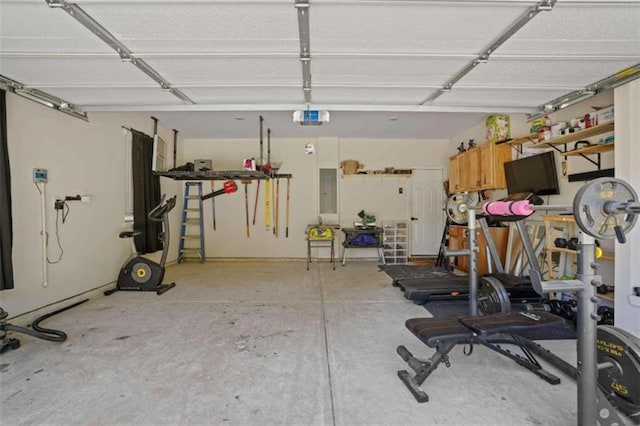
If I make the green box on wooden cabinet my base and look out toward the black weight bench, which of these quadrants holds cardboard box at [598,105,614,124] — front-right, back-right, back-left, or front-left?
front-left

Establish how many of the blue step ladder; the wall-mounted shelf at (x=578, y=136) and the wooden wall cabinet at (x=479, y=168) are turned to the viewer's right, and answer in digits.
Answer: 0

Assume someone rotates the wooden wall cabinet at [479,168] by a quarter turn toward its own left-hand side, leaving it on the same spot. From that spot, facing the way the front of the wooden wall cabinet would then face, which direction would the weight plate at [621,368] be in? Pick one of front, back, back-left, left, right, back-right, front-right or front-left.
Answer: front-right

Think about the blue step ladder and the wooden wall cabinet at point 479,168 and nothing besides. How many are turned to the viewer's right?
0

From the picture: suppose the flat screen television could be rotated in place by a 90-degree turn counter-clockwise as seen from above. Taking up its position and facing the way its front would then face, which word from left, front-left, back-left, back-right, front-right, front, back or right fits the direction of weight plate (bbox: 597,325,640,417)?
front-right

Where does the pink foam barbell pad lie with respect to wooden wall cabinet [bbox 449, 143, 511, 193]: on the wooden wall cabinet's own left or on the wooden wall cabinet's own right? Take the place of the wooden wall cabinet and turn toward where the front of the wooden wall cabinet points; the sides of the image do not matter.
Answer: on the wooden wall cabinet's own left

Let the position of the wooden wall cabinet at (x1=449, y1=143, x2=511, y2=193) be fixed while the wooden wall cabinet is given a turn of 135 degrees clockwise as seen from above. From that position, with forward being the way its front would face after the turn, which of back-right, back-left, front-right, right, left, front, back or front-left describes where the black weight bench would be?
back

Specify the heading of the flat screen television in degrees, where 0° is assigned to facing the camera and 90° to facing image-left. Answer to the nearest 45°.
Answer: approximately 45°

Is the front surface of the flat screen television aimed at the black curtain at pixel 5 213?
yes

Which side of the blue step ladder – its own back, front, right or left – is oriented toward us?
front

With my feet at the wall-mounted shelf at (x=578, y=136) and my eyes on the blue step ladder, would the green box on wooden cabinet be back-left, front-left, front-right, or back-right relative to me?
front-right

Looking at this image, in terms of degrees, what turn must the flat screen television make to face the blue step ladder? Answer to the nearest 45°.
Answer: approximately 45° to its right

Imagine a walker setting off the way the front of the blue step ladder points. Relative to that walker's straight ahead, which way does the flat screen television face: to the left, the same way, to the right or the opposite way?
to the right

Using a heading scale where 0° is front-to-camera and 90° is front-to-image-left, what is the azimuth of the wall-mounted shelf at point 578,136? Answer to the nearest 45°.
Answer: approximately 45°

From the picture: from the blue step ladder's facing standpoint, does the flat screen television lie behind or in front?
in front

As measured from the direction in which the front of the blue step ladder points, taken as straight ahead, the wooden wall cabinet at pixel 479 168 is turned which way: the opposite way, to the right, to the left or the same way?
to the right

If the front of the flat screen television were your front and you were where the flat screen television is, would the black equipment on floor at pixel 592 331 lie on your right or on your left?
on your left

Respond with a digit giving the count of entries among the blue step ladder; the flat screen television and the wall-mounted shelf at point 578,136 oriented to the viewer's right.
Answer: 0

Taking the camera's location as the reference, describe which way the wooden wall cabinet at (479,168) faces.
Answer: facing the viewer and to the left of the viewer

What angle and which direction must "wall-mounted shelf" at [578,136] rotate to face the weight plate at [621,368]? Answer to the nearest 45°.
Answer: approximately 45° to its left

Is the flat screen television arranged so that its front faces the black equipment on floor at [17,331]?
yes
